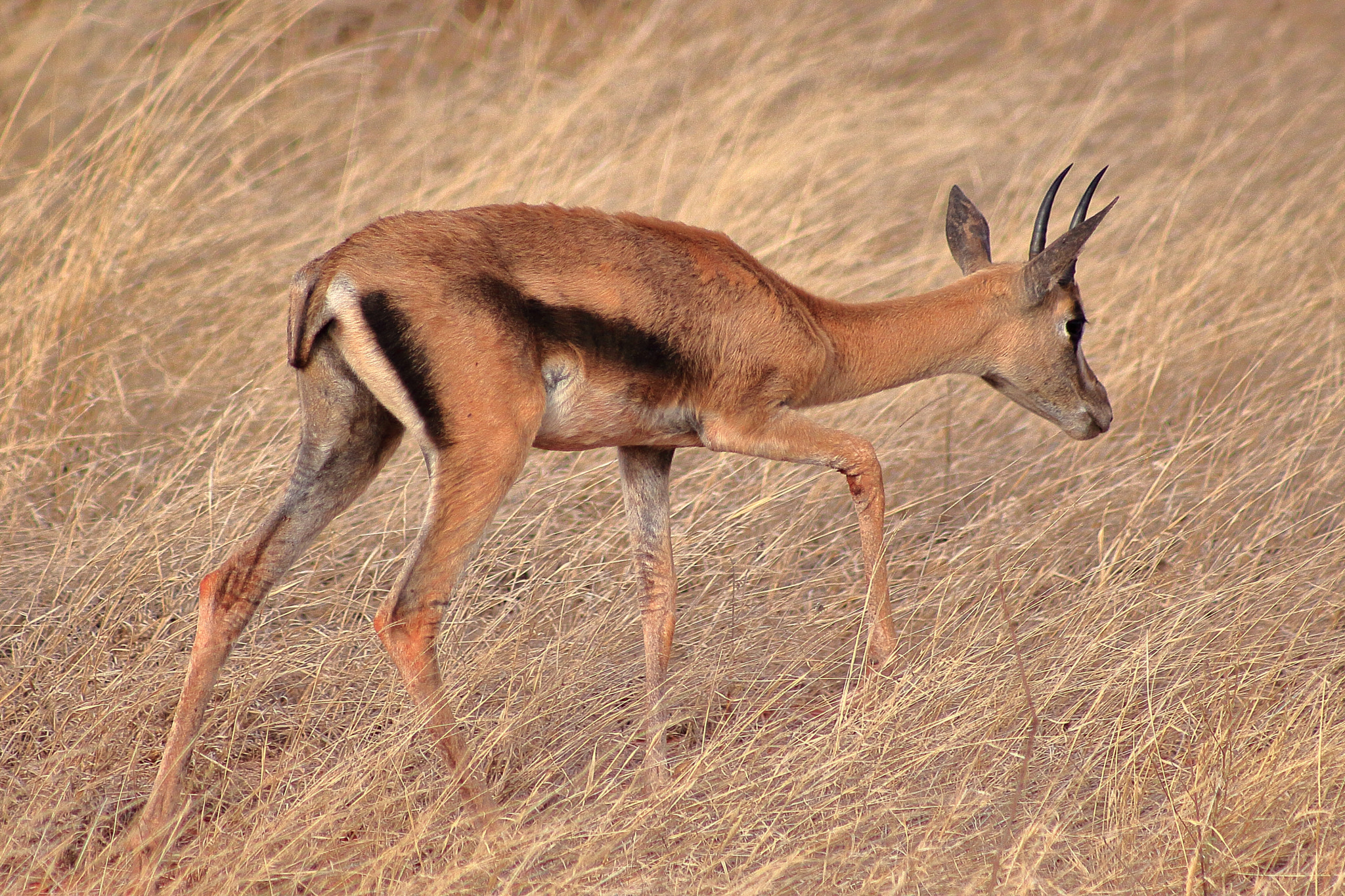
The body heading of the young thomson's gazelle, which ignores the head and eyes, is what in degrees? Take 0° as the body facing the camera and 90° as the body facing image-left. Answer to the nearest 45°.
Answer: approximately 270°
